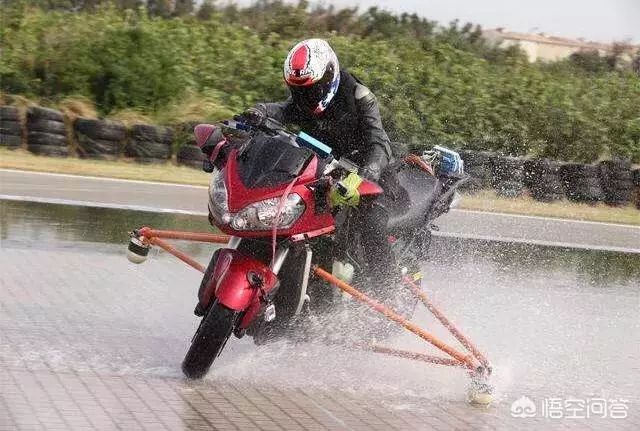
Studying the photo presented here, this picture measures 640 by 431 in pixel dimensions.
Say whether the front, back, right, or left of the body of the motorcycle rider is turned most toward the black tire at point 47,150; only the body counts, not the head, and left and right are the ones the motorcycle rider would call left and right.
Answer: right

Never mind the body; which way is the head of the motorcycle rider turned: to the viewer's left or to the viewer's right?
to the viewer's left

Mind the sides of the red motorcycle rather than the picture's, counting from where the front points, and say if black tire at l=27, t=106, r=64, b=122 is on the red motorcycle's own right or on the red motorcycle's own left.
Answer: on the red motorcycle's own right

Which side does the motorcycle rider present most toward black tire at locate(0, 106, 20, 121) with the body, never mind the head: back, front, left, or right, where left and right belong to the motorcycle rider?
right

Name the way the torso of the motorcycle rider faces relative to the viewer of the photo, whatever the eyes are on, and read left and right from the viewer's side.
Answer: facing the viewer and to the left of the viewer

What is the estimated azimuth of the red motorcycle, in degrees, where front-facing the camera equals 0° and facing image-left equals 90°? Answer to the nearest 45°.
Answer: approximately 45°

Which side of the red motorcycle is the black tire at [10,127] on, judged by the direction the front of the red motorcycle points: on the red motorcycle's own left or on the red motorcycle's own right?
on the red motorcycle's own right
